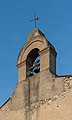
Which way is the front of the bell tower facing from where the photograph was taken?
facing the viewer and to the left of the viewer
